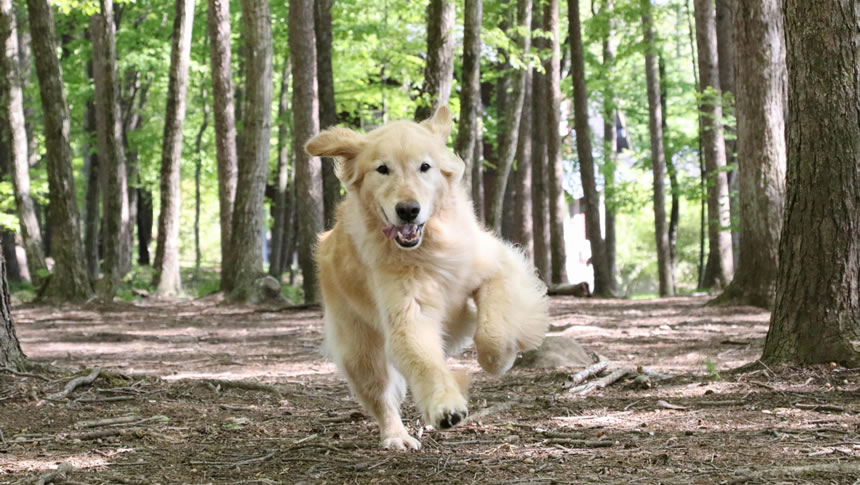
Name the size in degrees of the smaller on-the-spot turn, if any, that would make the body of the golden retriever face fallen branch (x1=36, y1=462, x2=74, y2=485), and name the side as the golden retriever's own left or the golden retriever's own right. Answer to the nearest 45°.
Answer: approximately 45° to the golden retriever's own right

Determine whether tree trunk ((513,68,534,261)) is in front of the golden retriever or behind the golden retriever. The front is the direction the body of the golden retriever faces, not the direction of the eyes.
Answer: behind

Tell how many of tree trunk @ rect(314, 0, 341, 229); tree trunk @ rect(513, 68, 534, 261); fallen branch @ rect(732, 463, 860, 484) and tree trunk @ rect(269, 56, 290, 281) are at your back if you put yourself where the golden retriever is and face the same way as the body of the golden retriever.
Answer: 3

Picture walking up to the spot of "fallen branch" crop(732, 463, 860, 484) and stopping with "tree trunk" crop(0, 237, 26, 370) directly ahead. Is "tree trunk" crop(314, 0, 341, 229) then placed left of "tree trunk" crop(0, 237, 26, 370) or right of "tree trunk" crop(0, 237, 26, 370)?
right

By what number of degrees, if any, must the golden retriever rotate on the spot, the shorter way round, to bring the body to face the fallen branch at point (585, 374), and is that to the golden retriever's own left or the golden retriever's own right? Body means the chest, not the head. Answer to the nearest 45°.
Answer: approximately 135° to the golden retriever's own left

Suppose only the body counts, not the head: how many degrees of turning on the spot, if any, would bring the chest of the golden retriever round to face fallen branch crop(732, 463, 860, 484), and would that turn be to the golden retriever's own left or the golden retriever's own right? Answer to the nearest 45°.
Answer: approximately 45° to the golden retriever's own left

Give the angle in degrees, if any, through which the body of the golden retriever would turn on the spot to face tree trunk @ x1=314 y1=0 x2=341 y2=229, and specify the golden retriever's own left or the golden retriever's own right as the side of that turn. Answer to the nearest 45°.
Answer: approximately 180°

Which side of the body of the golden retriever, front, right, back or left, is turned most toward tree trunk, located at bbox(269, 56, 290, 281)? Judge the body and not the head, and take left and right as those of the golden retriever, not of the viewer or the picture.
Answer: back

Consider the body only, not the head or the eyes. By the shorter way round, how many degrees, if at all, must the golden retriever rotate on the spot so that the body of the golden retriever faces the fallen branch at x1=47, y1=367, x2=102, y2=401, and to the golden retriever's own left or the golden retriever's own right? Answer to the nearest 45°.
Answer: approximately 135° to the golden retriever's own right

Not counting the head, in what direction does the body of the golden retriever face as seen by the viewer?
toward the camera

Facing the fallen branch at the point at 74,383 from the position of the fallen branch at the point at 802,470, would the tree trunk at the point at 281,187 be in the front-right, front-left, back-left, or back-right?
front-right

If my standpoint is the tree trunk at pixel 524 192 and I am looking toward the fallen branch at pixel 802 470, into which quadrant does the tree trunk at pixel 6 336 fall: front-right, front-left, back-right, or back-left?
front-right

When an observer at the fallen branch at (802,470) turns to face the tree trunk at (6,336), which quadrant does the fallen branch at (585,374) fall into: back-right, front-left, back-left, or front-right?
front-right

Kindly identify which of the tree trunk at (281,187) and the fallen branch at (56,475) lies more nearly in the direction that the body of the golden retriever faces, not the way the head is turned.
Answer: the fallen branch

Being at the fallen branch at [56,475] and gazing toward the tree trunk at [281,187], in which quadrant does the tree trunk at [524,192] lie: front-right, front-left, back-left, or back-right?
front-right

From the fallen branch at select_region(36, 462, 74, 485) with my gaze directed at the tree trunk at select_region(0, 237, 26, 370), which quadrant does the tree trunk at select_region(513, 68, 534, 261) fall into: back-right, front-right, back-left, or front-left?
front-right

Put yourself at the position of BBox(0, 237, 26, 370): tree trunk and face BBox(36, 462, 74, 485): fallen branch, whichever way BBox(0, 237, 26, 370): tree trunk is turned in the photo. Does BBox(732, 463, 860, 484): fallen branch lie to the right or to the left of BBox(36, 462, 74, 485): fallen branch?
left

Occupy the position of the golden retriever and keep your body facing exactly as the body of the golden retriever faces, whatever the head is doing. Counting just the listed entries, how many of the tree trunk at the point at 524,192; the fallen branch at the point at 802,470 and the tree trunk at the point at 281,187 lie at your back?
2
